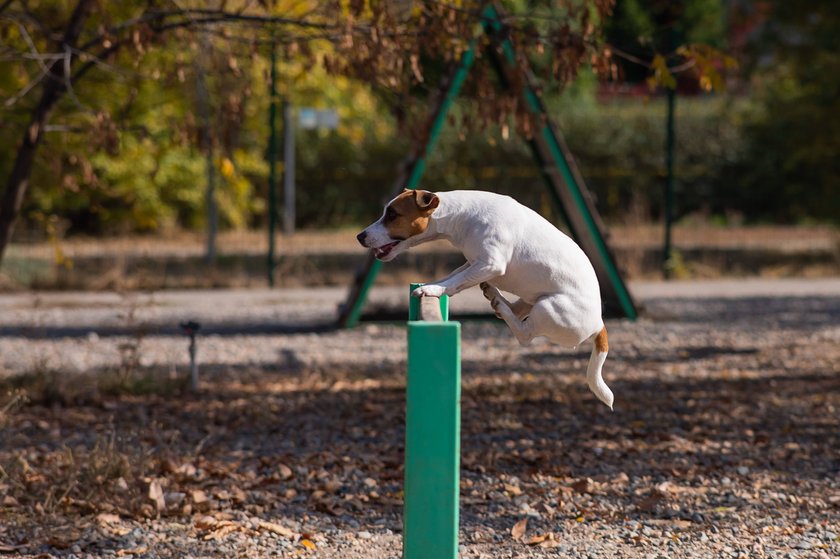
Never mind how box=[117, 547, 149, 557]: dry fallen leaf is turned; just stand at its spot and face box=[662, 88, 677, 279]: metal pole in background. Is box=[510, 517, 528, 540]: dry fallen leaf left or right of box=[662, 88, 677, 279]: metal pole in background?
right

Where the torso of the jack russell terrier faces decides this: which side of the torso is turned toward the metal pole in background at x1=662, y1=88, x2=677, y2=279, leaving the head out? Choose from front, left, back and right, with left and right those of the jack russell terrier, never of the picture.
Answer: right

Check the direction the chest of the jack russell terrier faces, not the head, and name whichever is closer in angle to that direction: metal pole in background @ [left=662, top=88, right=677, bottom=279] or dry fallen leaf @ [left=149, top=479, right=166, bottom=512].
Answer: the dry fallen leaf

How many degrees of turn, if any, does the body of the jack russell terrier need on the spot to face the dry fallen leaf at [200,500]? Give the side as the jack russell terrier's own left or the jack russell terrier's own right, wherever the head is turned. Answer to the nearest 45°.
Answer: approximately 45° to the jack russell terrier's own right

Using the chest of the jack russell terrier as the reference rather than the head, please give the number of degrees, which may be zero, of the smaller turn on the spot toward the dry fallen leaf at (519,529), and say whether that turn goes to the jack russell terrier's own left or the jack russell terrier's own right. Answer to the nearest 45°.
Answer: approximately 90° to the jack russell terrier's own right

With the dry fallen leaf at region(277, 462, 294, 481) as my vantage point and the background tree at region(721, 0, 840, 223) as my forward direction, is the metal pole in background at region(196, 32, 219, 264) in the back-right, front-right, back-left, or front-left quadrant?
front-left

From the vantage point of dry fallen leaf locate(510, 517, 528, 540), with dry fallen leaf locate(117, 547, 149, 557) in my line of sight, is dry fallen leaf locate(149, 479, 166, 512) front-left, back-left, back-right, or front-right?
front-right

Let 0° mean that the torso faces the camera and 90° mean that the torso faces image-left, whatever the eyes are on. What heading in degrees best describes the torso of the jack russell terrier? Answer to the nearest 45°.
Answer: approximately 90°

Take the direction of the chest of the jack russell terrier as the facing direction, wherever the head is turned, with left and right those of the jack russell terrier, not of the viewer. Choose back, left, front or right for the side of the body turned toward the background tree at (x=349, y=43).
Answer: right

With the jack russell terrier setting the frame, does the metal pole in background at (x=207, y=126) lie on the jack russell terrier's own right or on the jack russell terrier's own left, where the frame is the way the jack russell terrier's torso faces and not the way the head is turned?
on the jack russell terrier's own right

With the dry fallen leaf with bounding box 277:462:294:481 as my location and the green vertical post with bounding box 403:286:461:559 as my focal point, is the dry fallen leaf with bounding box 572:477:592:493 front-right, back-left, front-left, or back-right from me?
front-left

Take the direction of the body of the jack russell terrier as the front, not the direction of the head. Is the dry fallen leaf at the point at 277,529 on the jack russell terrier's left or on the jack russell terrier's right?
on the jack russell terrier's right
